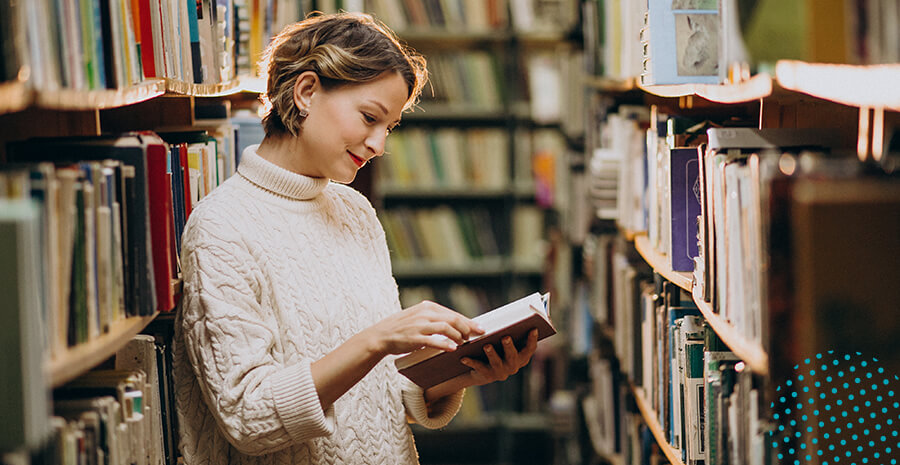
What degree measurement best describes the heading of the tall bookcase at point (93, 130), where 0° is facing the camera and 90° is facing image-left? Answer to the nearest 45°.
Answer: approximately 315°

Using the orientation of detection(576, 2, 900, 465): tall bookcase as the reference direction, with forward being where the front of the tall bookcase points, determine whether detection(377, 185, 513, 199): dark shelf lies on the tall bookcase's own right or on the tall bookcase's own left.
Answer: on the tall bookcase's own right

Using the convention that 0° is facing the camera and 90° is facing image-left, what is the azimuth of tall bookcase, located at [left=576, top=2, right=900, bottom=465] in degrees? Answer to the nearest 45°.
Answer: approximately 45°

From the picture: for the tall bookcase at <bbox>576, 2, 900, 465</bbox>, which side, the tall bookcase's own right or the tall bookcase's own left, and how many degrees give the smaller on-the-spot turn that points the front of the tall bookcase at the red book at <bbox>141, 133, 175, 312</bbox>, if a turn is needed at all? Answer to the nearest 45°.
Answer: approximately 45° to the tall bookcase's own right

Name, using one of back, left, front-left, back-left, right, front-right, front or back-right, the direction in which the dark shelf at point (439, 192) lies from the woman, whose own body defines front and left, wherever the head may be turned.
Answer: back-left

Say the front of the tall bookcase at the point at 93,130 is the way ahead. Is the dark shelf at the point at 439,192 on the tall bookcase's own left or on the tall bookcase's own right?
on the tall bookcase's own left

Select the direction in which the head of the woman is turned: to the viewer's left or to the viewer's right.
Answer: to the viewer's right
